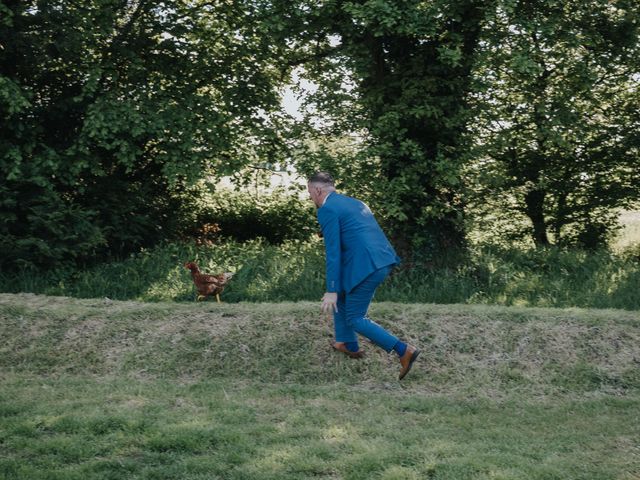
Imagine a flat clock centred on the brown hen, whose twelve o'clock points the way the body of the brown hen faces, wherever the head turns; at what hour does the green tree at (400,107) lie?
The green tree is roughly at 5 o'clock from the brown hen.

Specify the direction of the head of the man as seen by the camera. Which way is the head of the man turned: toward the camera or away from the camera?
away from the camera

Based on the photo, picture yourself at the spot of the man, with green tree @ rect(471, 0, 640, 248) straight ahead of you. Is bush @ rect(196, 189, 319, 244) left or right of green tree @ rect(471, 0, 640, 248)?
left

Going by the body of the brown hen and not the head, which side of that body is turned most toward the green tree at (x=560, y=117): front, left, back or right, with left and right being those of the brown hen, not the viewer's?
back

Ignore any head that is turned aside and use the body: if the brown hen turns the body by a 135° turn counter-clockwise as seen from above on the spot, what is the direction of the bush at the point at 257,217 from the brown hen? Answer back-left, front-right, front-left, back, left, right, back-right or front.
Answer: back-left

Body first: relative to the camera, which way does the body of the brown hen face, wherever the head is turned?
to the viewer's left

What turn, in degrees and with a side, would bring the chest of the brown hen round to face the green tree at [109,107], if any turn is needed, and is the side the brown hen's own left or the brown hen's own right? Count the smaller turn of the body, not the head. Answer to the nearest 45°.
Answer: approximately 45° to the brown hen's own right
